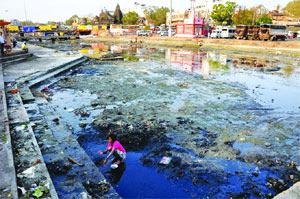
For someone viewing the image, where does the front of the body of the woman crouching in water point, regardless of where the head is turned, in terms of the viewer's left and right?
facing to the left of the viewer

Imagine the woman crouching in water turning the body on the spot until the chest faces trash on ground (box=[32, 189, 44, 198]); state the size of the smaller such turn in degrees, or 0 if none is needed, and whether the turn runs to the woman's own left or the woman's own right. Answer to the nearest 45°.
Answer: approximately 45° to the woman's own left

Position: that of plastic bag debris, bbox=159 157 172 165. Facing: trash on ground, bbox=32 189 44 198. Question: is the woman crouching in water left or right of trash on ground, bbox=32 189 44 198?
right

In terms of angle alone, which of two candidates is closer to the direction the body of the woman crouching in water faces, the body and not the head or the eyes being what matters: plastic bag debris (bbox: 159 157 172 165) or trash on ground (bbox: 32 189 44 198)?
the trash on ground

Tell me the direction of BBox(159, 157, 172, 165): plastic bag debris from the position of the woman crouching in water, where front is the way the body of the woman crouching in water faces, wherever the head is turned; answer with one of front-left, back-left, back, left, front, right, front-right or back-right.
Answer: back
